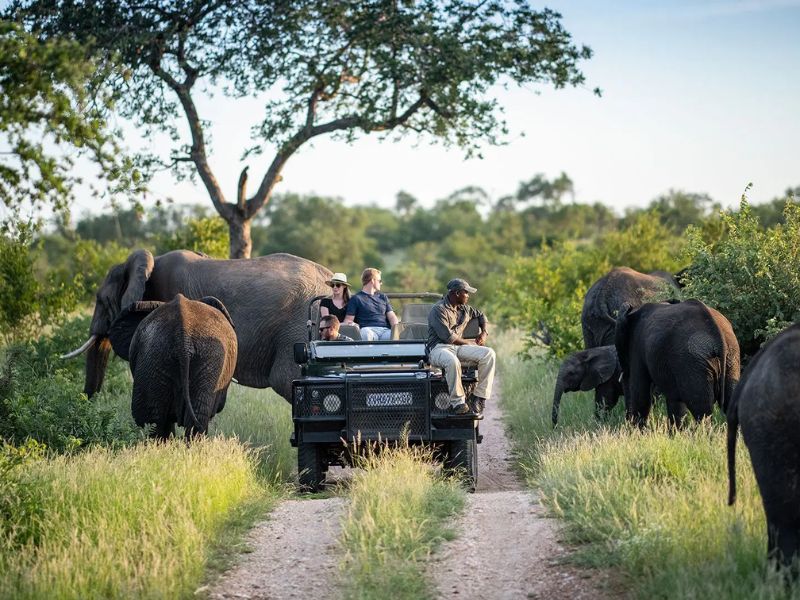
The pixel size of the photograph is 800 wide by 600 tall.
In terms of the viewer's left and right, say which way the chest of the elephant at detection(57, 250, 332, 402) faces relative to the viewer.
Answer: facing to the left of the viewer

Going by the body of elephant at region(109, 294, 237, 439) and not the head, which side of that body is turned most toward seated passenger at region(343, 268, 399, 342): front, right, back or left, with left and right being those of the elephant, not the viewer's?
right

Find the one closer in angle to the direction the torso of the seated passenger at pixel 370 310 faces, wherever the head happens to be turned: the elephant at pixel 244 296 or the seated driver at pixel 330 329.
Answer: the seated driver

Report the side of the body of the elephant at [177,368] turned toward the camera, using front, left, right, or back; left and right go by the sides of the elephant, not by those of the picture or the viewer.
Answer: back

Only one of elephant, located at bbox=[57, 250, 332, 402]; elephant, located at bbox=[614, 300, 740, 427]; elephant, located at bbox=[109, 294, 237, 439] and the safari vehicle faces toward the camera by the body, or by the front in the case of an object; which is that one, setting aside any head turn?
the safari vehicle

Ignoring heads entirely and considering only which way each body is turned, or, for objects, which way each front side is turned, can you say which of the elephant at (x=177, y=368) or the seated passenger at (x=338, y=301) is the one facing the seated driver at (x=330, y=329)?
the seated passenger at (x=338, y=301)

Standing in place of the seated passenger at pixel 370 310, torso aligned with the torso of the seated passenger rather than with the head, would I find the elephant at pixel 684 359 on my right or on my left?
on my left

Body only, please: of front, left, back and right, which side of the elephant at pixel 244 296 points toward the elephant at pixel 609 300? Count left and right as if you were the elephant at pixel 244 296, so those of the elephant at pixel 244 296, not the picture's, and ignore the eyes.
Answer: back

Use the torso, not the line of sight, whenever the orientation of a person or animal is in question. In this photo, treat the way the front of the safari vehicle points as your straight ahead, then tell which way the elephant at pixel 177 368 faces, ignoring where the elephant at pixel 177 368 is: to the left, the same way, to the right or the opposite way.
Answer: the opposite way

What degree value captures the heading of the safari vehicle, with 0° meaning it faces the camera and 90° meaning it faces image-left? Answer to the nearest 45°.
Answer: approximately 0°

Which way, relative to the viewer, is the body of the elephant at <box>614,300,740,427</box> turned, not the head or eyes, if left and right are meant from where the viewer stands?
facing away from the viewer and to the left of the viewer
